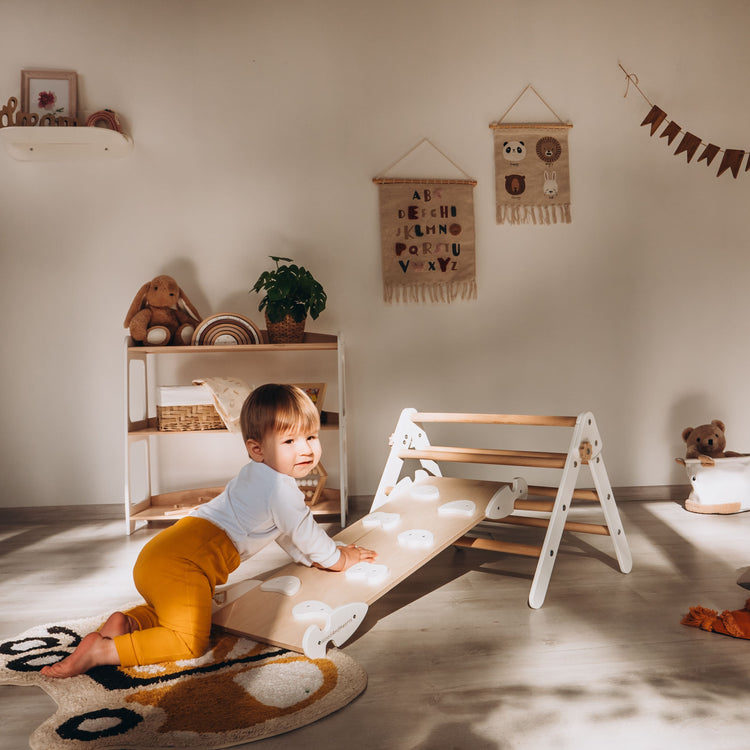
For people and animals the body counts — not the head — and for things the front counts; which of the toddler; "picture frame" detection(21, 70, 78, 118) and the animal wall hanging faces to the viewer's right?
the toddler

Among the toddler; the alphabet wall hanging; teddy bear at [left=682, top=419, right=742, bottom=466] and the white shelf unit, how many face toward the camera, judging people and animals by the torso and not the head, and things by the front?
3

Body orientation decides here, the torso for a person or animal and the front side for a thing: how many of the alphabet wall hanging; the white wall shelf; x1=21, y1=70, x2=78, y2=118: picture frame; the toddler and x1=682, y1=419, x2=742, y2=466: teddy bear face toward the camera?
4

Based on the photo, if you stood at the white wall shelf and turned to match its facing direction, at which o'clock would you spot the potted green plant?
The potted green plant is roughly at 10 o'clock from the white wall shelf.

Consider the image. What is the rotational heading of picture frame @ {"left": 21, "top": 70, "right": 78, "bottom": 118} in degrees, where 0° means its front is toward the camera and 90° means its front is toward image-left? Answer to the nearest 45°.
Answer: approximately 0°
